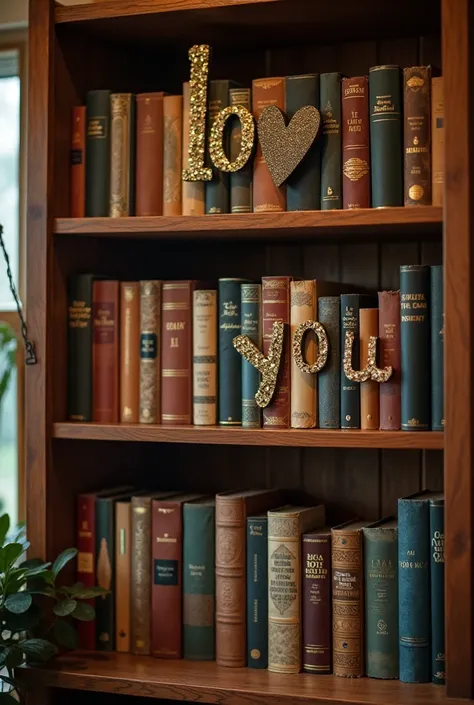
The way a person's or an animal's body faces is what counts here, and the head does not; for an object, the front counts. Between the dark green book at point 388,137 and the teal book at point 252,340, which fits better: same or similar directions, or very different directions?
same or similar directions

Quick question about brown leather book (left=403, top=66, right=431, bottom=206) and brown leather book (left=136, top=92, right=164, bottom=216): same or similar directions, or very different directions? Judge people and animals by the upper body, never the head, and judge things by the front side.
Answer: same or similar directions

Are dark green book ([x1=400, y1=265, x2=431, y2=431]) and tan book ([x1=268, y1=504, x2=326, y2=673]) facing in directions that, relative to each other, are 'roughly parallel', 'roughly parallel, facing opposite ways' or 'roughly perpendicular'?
roughly parallel

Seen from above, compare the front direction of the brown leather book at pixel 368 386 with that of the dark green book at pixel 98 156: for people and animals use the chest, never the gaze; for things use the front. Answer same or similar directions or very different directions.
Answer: same or similar directions

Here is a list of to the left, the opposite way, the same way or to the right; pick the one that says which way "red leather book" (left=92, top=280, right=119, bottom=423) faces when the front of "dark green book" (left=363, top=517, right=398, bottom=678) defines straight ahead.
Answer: the same way
